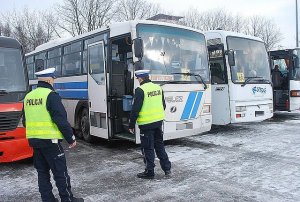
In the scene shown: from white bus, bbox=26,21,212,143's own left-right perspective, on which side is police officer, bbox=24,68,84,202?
on its right

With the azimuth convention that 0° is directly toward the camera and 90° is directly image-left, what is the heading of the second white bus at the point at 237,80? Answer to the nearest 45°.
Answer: approximately 315°

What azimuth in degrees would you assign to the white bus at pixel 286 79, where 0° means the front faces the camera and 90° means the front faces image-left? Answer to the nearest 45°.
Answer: approximately 315°

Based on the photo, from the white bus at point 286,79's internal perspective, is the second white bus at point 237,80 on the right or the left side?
on its right

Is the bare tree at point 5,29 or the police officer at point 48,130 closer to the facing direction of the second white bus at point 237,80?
the police officer

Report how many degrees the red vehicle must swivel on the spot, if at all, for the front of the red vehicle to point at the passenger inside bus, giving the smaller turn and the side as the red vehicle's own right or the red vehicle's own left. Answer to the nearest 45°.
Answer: approximately 45° to the red vehicle's own left

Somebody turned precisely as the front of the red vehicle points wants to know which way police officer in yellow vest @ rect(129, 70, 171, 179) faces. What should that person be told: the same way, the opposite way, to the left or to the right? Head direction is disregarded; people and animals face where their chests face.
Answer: the opposite way

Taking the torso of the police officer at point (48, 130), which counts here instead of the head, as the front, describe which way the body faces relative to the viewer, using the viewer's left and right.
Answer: facing away from the viewer and to the right of the viewer

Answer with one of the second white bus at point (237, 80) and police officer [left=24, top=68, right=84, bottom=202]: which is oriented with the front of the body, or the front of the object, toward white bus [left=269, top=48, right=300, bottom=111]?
the police officer

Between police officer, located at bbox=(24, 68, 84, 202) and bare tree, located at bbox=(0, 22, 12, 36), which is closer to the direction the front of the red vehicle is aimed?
the police officer

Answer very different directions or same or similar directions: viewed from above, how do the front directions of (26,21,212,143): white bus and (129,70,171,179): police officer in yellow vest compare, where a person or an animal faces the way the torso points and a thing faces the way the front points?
very different directions

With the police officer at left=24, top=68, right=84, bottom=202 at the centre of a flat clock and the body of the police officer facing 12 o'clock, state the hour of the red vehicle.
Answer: The red vehicle is roughly at 10 o'clock from the police officer.
